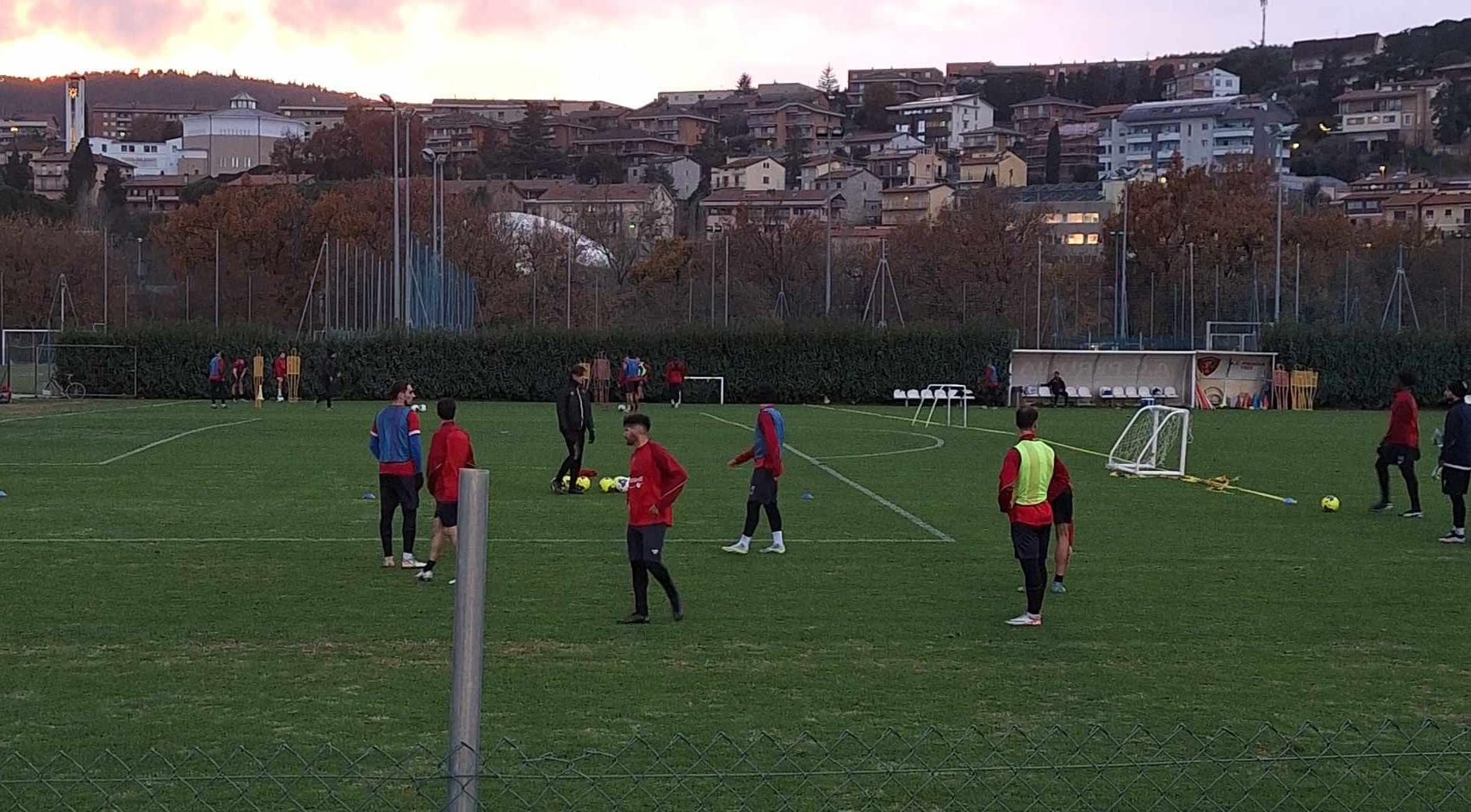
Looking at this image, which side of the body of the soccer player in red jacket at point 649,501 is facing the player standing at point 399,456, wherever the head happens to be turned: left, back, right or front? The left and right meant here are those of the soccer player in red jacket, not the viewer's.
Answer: right

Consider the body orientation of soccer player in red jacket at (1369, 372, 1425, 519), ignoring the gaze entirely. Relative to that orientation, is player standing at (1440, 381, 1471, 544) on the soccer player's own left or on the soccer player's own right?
on the soccer player's own left

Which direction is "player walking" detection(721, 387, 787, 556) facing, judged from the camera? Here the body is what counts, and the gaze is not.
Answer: to the viewer's left

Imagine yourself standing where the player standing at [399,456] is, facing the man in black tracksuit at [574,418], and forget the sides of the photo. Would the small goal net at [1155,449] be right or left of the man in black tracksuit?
right

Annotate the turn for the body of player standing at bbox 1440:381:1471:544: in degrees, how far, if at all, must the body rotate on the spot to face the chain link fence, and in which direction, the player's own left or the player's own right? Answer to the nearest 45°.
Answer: approximately 90° to the player's own left

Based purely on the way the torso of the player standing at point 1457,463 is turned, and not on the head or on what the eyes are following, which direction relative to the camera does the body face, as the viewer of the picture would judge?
to the viewer's left

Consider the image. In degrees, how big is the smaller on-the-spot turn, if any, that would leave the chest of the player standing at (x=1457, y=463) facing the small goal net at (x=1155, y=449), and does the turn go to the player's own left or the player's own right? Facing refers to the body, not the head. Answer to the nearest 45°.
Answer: approximately 45° to the player's own right

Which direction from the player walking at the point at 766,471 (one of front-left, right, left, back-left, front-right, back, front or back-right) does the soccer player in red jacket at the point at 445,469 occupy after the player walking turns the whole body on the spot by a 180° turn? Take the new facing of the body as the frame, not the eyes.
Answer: back-right

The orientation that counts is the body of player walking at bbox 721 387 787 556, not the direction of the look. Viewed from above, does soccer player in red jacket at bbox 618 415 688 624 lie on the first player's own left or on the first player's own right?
on the first player's own left
